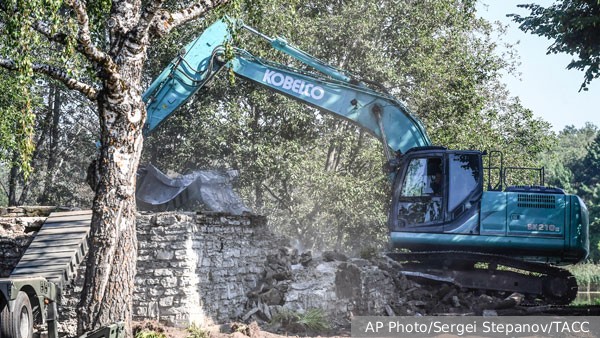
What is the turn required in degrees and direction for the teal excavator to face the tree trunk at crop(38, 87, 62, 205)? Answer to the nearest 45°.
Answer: approximately 45° to its right

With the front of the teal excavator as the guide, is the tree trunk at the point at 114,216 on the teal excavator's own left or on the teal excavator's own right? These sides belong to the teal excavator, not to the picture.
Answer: on the teal excavator's own left

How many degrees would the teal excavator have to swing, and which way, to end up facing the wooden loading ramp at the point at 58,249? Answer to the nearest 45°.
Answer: approximately 45° to its left

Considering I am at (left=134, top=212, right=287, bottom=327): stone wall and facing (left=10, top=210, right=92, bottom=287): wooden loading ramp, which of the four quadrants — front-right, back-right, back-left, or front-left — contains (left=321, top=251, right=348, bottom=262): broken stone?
back-right

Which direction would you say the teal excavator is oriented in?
to the viewer's left
